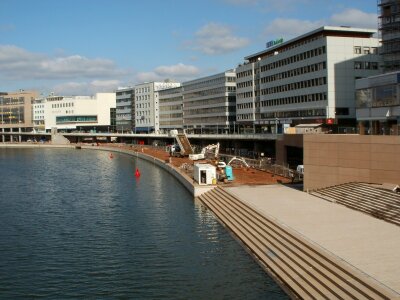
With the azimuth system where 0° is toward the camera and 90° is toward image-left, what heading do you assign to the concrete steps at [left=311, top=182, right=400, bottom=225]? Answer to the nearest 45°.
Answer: approximately 45°

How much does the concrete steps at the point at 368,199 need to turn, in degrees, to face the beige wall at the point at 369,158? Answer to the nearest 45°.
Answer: approximately 135° to its right

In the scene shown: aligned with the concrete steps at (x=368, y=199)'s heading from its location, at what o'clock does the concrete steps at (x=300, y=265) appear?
the concrete steps at (x=300, y=265) is roughly at 11 o'clock from the concrete steps at (x=368, y=199).

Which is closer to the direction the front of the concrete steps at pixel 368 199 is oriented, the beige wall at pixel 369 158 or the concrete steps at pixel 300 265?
the concrete steps
